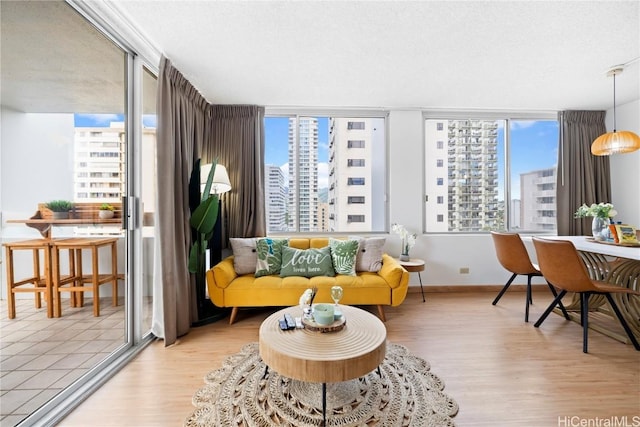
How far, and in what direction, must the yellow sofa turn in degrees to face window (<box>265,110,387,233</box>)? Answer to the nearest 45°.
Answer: approximately 180°

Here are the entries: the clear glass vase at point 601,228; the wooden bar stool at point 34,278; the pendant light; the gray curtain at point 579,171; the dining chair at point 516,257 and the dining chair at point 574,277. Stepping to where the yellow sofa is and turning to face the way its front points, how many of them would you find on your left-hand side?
5

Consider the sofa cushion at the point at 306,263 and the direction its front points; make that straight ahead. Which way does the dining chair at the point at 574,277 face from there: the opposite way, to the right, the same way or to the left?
to the left

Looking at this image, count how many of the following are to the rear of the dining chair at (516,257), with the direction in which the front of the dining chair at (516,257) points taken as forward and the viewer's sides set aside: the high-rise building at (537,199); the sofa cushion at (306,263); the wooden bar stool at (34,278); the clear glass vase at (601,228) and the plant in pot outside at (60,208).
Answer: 3

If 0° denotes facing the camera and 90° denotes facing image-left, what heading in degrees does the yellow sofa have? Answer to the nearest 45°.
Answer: approximately 0°

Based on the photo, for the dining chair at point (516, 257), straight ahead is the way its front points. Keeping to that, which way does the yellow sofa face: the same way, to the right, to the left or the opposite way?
to the right

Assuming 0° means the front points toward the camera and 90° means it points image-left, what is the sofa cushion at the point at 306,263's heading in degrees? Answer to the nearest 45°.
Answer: approximately 0°

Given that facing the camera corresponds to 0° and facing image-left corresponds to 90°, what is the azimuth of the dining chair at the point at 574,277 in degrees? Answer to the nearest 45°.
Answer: approximately 225°

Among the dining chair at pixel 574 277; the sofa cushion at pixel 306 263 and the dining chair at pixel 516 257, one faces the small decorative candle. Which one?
the sofa cushion

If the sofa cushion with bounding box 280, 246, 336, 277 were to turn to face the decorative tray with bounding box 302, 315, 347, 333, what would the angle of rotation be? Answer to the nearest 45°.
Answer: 0° — it already faces it

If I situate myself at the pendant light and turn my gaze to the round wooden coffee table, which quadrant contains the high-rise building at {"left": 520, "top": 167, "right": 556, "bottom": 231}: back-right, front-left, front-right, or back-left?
back-right

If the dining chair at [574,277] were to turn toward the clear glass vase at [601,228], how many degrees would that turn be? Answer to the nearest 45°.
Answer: approximately 45° to its left

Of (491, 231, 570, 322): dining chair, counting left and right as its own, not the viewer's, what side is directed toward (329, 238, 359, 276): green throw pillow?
back

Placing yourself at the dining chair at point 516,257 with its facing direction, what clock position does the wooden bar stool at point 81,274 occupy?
The wooden bar stool is roughly at 6 o'clock from the dining chair.

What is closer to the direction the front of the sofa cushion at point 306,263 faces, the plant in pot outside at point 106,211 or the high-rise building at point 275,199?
the plant in pot outside

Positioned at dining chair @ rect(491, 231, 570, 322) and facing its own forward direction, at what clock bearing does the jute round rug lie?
The jute round rug is roughly at 5 o'clock from the dining chair.
